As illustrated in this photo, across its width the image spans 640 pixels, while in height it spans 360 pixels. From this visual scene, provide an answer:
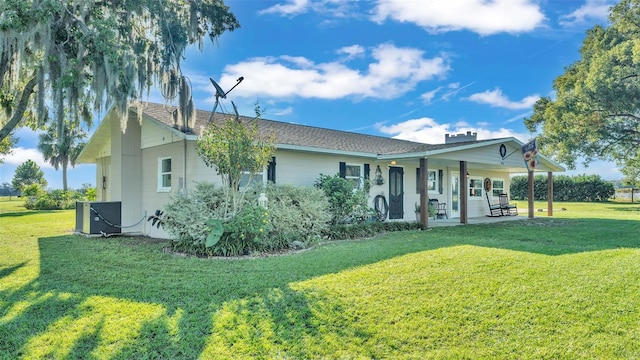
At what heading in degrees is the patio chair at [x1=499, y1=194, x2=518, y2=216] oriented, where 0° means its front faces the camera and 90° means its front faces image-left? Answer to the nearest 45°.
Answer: approximately 315°

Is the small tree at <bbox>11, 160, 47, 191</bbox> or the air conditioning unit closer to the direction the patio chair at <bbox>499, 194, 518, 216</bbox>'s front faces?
the air conditioning unit

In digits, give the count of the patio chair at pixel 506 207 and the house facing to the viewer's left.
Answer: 0

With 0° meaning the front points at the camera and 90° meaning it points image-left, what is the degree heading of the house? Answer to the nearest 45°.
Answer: approximately 315°

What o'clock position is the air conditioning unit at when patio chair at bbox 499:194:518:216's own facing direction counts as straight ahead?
The air conditioning unit is roughly at 3 o'clock from the patio chair.

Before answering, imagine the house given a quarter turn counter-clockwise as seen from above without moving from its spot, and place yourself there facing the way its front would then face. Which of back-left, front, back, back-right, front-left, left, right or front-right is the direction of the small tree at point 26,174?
left
